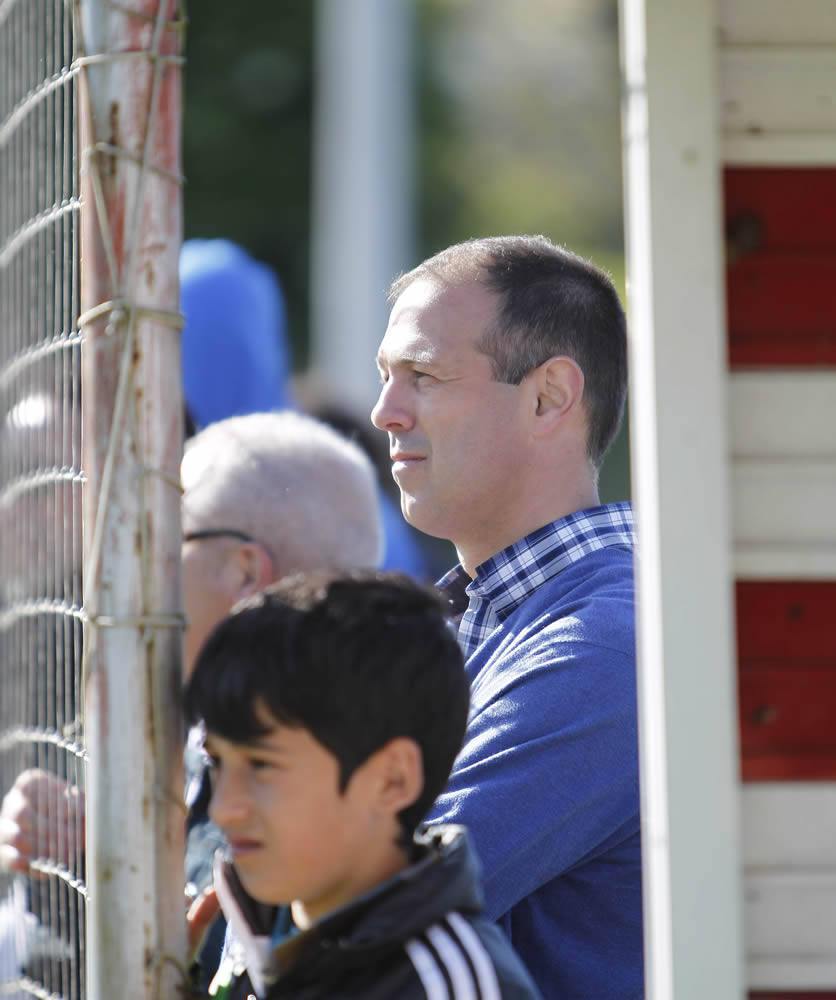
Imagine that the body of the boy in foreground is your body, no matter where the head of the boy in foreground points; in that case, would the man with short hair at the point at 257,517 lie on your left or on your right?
on your right

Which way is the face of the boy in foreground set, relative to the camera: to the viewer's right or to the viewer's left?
to the viewer's left

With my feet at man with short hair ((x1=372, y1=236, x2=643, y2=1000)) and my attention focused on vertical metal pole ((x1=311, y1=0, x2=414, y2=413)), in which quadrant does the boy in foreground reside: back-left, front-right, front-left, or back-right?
back-left

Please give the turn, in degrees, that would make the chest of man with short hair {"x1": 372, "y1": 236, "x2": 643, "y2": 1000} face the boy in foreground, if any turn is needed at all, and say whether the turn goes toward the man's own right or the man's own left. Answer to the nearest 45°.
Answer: approximately 90° to the man's own left

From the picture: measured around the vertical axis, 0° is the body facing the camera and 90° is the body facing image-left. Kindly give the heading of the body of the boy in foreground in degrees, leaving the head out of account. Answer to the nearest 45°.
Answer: approximately 45°

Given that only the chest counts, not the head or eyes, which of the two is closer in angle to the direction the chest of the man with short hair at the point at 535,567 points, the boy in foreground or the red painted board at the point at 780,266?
the boy in foreground

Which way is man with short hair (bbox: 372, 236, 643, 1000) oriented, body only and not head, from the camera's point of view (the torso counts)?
to the viewer's left

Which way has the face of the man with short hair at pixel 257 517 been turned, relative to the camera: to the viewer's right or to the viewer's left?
to the viewer's left
